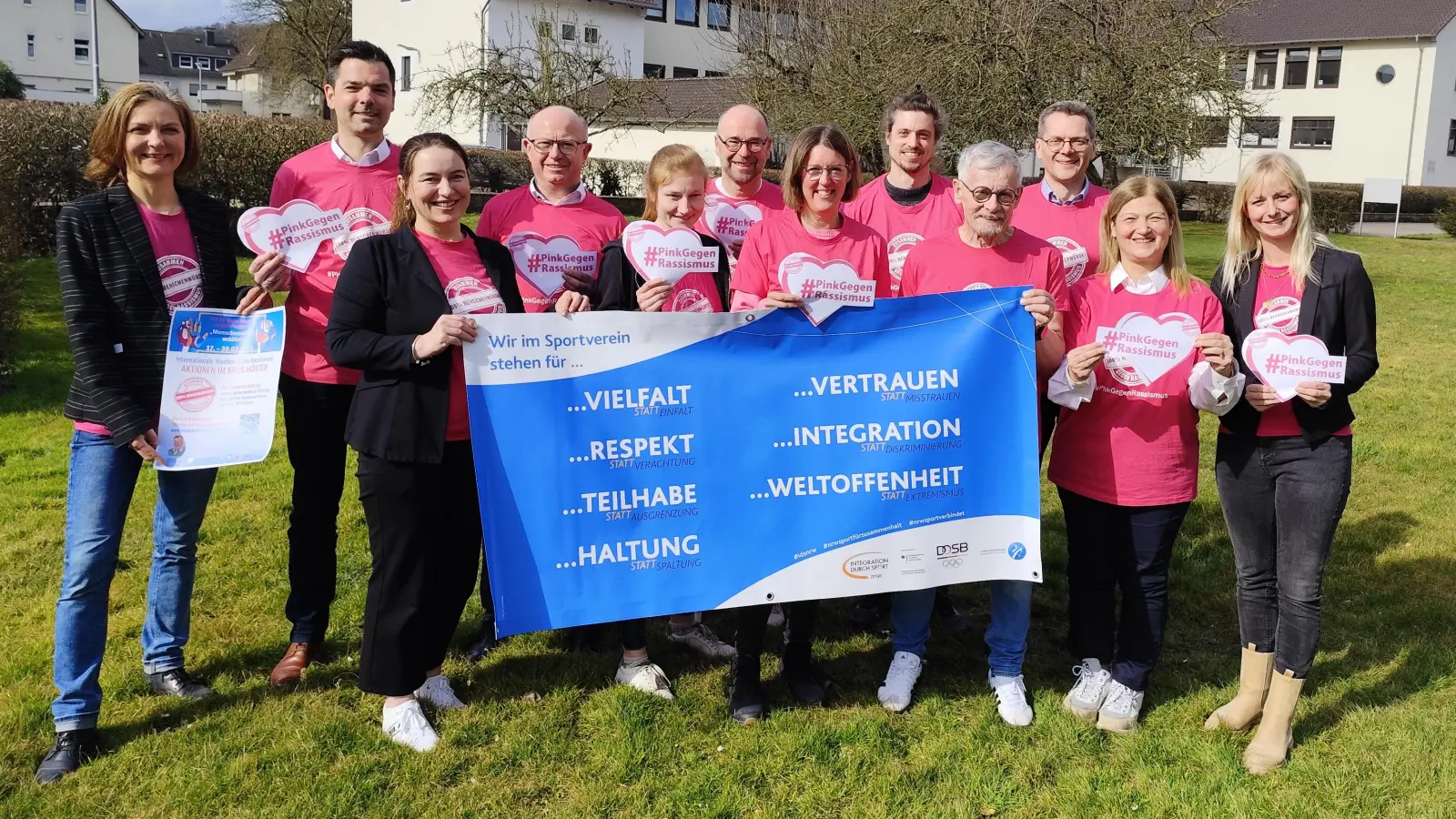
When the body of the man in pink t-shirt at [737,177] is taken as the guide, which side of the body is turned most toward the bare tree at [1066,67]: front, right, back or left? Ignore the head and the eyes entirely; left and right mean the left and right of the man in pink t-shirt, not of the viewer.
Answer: back

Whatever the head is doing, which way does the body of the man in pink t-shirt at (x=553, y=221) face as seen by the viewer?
toward the camera

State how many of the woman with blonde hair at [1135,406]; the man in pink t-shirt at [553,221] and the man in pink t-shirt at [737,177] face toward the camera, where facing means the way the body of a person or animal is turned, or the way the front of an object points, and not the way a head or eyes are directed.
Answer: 3

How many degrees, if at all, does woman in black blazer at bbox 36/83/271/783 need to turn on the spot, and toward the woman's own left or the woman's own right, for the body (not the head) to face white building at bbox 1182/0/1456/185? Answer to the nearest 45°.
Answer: approximately 90° to the woman's own left

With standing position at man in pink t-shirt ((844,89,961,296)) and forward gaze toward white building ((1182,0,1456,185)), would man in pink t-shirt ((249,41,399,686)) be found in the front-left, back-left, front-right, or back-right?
back-left

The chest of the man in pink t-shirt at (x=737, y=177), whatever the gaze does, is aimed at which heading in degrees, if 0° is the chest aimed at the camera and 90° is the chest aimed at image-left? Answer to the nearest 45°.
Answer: approximately 0°

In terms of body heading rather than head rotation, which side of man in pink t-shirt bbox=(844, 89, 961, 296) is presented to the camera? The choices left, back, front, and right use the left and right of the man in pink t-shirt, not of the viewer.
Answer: front

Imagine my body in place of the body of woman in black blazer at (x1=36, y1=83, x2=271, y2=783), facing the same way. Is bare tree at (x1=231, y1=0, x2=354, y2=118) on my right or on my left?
on my left
